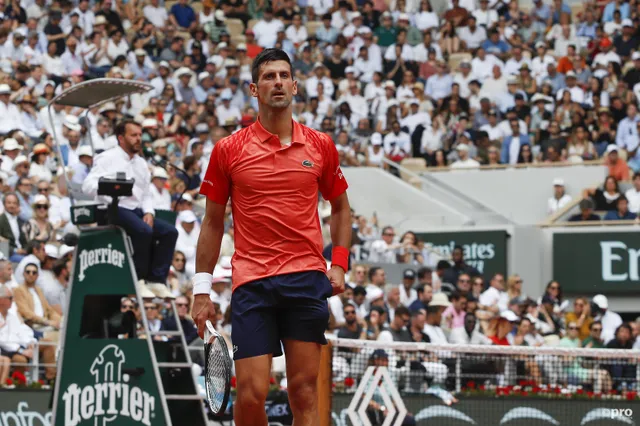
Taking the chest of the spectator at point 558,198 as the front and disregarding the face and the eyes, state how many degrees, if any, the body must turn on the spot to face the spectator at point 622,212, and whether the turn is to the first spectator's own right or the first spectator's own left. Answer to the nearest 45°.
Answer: approximately 90° to the first spectator's own left

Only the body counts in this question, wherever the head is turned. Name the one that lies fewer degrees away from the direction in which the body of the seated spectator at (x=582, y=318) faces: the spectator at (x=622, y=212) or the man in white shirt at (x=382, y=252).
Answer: the man in white shirt
